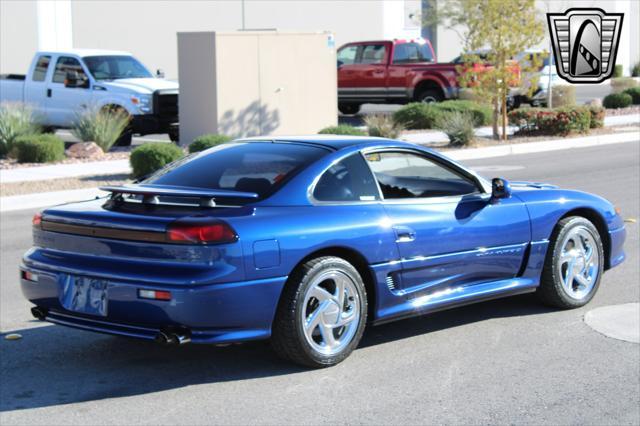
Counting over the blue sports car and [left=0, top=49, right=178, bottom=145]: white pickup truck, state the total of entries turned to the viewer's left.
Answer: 0

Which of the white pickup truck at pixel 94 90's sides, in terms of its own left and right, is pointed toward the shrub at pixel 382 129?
front

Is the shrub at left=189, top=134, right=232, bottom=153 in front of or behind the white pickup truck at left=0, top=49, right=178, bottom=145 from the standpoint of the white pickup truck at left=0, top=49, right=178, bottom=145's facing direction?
in front

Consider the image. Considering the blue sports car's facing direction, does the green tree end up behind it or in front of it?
in front

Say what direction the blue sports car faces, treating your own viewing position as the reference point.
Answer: facing away from the viewer and to the right of the viewer

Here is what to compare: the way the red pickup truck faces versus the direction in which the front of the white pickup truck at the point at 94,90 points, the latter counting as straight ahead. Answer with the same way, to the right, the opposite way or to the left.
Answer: the opposite way

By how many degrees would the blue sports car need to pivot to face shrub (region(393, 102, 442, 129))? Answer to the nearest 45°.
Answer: approximately 45° to its left

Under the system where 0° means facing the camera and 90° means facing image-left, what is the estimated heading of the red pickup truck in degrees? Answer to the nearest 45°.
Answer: approximately 135°

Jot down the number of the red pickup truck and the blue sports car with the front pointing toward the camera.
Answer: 0

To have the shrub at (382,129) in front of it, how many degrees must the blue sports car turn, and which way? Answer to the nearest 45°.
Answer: approximately 45° to its left

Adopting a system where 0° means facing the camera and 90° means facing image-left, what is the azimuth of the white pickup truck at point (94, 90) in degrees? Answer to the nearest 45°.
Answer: approximately 315°

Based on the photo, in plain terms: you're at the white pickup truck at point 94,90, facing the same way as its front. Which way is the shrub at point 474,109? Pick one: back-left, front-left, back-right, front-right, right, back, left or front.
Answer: front-left

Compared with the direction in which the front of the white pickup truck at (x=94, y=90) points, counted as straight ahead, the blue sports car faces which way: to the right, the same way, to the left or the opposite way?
to the left

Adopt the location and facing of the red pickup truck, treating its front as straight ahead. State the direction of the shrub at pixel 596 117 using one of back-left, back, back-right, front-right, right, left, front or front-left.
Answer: back

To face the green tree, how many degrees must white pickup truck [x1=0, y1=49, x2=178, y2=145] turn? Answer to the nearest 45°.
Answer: approximately 45° to its left
